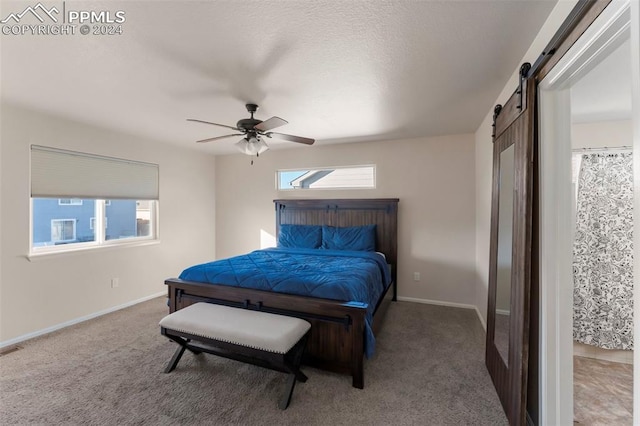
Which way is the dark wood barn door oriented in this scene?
to the viewer's left

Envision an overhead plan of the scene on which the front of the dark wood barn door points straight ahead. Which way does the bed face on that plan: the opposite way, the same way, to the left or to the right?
to the left

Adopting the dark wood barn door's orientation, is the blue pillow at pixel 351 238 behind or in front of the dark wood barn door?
in front

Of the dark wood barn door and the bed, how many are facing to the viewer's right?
0

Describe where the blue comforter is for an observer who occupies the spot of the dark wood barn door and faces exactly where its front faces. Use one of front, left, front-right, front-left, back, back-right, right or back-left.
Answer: front

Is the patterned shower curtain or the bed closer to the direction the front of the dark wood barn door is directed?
the bed

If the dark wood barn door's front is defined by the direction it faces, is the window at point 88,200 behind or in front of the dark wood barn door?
in front

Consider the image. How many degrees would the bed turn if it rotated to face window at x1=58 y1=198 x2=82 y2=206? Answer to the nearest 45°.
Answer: approximately 90° to its right
